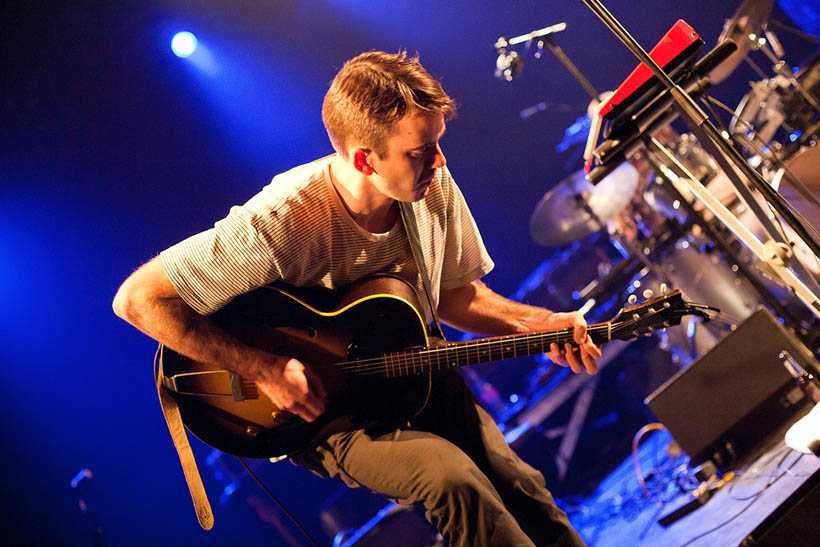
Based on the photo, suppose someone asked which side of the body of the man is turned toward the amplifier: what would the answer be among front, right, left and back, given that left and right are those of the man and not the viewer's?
left

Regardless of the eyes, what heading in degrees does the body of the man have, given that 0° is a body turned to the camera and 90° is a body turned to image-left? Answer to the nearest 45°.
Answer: approximately 315°

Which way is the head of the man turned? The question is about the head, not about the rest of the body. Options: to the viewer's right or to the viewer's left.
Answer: to the viewer's right

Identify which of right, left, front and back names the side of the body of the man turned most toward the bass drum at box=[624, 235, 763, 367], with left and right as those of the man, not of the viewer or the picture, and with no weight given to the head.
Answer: left
